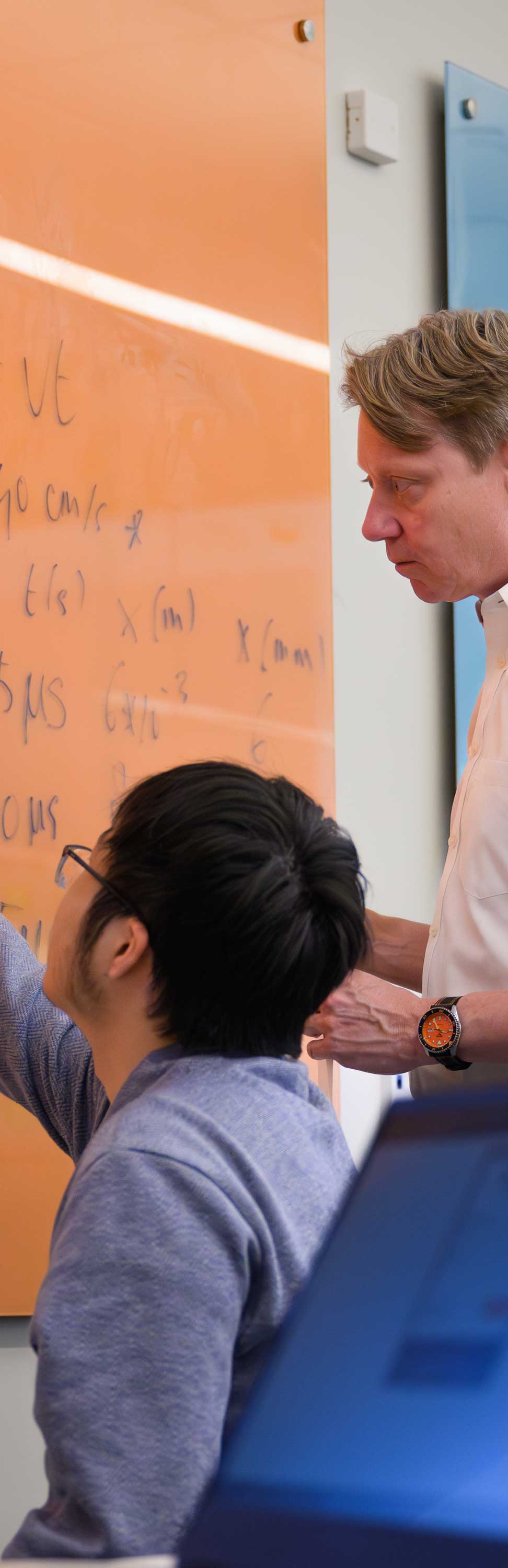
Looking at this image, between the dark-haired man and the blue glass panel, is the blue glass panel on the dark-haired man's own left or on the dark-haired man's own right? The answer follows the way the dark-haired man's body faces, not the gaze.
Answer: on the dark-haired man's own right

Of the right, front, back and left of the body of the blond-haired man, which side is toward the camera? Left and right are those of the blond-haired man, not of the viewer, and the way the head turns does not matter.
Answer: left

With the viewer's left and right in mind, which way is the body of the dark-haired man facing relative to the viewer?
facing away from the viewer and to the left of the viewer

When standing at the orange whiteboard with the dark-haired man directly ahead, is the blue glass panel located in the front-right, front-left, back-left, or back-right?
back-left

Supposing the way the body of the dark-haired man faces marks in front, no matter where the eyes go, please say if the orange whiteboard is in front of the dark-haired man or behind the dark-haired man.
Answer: in front

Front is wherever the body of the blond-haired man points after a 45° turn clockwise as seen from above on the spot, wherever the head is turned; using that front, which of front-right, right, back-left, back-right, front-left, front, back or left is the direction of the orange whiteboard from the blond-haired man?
front

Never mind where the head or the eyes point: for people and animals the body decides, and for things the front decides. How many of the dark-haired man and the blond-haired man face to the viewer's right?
0

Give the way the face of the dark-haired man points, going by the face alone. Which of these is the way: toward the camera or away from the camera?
away from the camera

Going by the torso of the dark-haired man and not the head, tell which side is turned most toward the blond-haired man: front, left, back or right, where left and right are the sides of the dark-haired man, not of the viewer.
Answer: right
